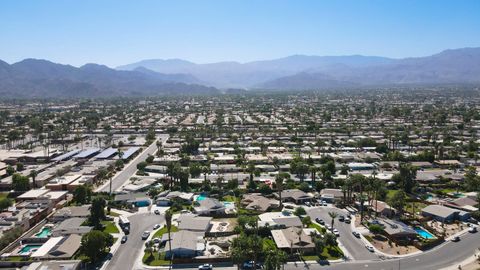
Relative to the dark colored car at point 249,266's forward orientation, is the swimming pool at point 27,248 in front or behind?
behind

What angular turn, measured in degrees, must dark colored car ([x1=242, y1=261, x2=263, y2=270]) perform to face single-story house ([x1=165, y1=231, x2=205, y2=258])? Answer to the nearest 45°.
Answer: approximately 45° to its right

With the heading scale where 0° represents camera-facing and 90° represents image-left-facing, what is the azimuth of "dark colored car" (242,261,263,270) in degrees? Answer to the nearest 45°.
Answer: approximately 270°

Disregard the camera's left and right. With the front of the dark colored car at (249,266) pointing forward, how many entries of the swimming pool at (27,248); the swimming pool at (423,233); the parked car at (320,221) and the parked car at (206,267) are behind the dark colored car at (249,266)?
2
